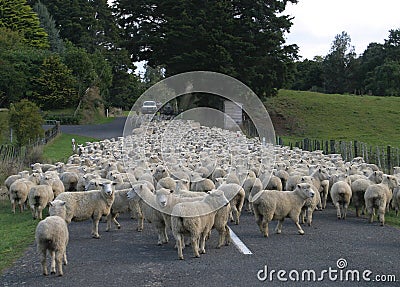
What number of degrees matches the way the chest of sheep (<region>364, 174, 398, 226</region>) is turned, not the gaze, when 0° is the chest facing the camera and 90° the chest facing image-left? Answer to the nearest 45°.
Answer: approximately 225°

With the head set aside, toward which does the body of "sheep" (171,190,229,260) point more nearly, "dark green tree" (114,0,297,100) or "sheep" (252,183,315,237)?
the sheep

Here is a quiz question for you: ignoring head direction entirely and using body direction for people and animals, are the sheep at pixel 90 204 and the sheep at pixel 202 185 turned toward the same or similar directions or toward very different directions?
very different directions

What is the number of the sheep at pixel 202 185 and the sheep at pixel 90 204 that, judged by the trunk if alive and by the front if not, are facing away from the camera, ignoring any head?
0
